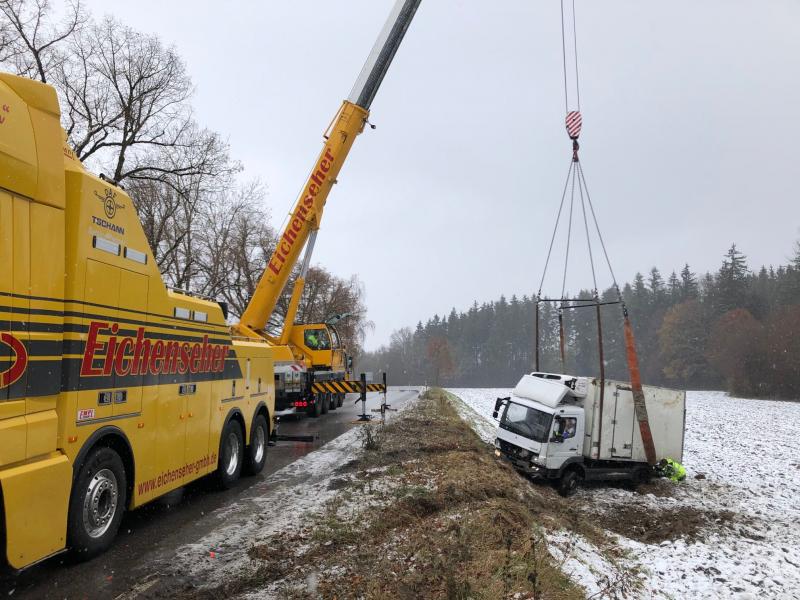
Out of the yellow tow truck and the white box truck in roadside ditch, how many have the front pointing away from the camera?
0

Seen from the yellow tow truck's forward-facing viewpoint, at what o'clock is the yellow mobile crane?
The yellow mobile crane is roughly at 5 o'clock from the yellow tow truck.

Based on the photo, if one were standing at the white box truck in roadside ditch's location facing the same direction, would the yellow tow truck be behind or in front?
in front

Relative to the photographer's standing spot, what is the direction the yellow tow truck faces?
facing the viewer and to the left of the viewer

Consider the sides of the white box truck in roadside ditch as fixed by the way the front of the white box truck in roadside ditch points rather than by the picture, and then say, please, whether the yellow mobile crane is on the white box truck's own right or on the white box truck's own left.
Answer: on the white box truck's own right

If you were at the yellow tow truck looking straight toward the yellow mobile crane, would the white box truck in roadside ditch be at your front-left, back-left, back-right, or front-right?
front-right
